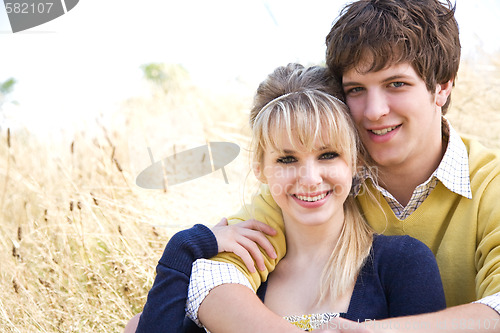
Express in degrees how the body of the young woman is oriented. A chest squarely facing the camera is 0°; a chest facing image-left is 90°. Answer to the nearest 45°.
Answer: approximately 0°

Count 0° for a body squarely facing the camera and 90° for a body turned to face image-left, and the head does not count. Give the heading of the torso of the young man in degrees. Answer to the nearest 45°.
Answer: approximately 45°
